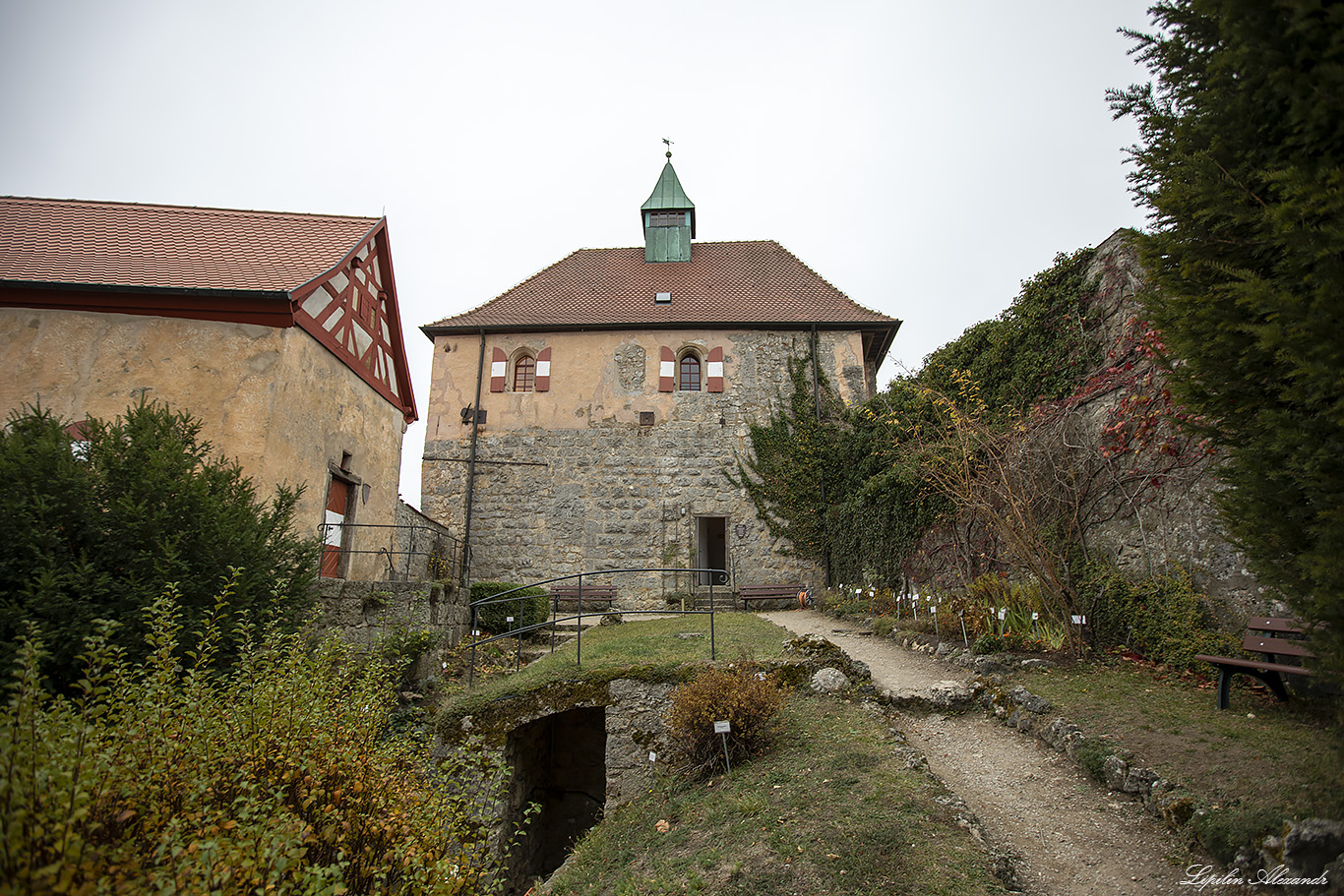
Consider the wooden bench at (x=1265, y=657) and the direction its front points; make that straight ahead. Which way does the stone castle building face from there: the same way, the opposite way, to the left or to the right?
to the left

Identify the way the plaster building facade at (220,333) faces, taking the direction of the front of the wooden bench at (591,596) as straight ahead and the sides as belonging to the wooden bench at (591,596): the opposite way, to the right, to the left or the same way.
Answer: to the left

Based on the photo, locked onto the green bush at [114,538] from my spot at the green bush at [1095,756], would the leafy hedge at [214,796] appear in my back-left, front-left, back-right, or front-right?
front-left

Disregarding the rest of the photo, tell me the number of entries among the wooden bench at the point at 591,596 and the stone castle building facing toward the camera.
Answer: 2

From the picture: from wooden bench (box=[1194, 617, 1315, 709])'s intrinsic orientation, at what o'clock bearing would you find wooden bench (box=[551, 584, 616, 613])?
wooden bench (box=[551, 584, 616, 613]) is roughly at 2 o'clock from wooden bench (box=[1194, 617, 1315, 709]).

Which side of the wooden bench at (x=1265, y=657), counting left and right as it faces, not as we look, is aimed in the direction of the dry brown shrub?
front

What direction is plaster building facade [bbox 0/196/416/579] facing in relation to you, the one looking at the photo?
facing the viewer and to the right of the viewer

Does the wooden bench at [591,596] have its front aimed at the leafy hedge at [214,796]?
yes

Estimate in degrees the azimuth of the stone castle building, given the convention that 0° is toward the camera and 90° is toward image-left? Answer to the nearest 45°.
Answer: approximately 0°

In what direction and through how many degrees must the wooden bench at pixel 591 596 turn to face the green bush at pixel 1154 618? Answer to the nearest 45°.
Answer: approximately 45° to its left

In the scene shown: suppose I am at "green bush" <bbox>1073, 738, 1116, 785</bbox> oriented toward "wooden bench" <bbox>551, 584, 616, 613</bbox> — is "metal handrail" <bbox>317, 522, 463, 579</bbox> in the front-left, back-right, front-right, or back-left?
front-left

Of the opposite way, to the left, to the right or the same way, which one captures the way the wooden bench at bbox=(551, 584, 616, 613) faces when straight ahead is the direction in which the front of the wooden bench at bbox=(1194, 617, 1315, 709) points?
to the left

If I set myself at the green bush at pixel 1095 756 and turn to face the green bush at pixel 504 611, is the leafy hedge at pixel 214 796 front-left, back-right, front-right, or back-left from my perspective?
front-left

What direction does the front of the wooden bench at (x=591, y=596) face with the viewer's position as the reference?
facing the viewer

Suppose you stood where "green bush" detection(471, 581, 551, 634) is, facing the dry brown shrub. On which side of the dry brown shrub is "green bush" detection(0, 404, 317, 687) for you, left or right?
right

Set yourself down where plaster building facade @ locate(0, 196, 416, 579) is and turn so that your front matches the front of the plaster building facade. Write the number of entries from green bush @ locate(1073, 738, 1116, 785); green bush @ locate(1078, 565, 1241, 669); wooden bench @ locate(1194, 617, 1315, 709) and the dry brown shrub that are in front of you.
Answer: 4

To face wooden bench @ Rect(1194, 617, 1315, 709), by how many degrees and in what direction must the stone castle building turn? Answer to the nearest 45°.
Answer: approximately 45° to its left

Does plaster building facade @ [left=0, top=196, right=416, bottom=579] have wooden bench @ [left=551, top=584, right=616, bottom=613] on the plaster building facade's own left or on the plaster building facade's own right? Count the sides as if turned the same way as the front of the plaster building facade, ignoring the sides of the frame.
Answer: on the plaster building facade's own left
